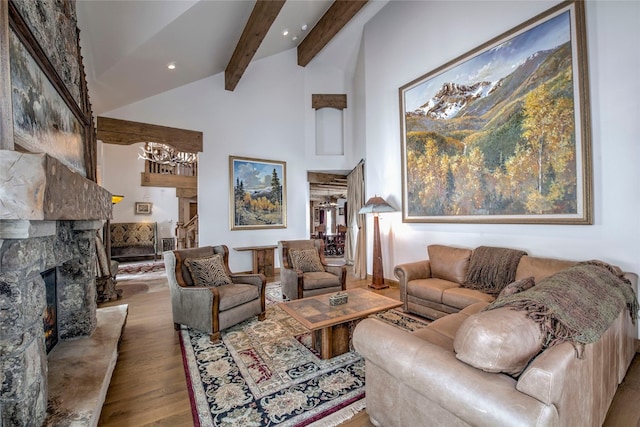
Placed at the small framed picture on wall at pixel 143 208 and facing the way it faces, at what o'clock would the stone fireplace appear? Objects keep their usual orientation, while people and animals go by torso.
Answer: The stone fireplace is roughly at 12 o'clock from the small framed picture on wall.

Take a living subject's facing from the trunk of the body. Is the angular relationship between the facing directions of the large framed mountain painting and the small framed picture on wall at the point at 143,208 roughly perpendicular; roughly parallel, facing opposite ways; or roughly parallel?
roughly perpendicular

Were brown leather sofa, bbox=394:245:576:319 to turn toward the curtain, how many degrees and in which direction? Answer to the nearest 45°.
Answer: approximately 90° to its right

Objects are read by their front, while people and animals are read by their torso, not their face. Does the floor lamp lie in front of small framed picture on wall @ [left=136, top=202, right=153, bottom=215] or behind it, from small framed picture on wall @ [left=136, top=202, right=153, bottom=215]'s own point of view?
in front

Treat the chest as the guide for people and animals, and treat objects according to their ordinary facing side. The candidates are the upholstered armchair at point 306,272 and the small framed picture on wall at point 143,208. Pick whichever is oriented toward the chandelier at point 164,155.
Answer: the small framed picture on wall

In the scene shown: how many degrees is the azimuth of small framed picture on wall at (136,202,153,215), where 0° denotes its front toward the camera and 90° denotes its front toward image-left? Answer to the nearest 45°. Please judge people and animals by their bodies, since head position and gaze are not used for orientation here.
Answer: approximately 0°

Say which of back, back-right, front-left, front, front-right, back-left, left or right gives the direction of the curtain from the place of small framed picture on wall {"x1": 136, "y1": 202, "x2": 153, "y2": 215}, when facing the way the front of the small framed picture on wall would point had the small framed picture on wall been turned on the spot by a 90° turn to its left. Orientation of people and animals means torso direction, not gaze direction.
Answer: front-right

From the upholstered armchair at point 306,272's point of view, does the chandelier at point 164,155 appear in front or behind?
behind

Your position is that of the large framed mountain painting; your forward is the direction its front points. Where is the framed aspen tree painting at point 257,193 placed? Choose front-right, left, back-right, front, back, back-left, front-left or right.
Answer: front-right

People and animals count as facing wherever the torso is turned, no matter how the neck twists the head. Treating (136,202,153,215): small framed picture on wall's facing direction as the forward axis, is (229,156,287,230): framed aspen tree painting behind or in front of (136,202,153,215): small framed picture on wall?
in front

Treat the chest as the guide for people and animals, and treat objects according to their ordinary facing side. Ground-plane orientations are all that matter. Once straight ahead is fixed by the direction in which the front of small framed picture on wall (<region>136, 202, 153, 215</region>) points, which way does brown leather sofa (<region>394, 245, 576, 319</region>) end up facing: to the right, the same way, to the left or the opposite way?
to the right

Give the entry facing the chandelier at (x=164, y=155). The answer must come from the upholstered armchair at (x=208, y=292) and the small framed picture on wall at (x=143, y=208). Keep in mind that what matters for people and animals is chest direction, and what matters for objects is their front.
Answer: the small framed picture on wall
